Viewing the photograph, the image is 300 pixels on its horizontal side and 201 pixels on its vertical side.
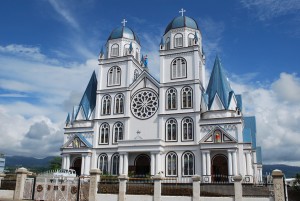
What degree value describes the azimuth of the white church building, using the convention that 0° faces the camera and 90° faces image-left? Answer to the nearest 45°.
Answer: approximately 0°
